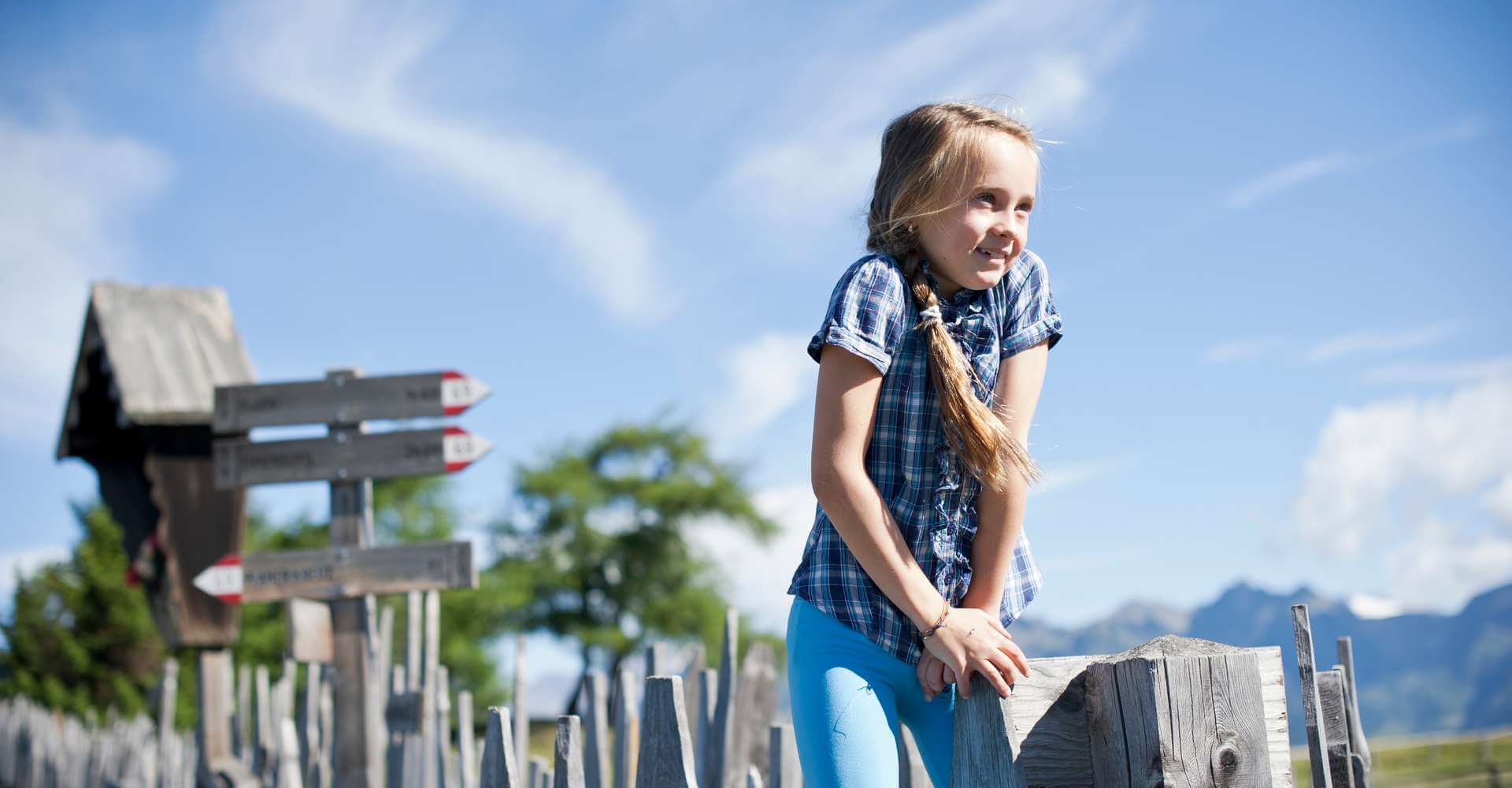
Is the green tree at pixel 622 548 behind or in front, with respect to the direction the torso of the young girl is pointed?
behind

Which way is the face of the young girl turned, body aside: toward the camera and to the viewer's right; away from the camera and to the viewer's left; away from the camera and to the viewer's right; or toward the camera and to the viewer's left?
toward the camera and to the viewer's right

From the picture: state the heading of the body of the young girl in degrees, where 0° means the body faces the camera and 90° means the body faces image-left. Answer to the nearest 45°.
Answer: approximately 315°

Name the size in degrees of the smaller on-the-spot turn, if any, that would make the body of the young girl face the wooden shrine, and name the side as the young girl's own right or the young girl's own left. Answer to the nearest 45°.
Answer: approximately 180°

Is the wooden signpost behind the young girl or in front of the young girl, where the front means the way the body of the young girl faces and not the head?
behind
